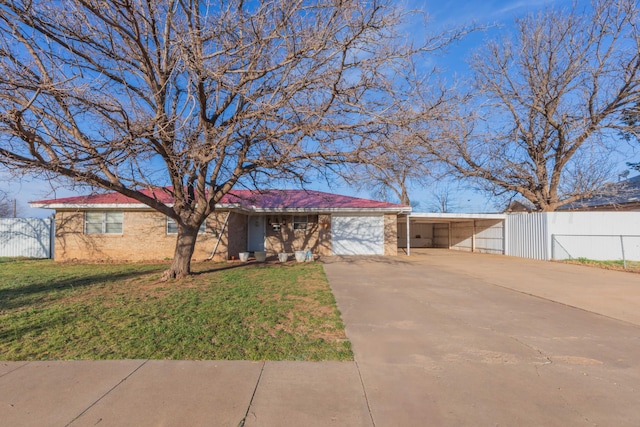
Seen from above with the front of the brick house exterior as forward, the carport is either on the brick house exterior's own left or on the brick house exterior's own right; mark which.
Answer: on the brick house exterior's own left

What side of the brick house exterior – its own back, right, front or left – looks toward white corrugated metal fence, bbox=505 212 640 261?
left

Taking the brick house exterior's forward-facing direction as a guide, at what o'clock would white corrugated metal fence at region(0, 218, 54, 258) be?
The white corrugated metal fence is roughly at 4 o'clock from the brick house exterior.

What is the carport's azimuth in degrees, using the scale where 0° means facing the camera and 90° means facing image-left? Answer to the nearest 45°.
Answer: approximately 0°

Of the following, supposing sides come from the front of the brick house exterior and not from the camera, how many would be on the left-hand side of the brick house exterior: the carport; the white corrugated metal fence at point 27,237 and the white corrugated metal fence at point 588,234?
2

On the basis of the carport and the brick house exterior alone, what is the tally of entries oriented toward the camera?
2

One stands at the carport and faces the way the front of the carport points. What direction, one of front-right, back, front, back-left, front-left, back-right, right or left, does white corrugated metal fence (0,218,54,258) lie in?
front-right
